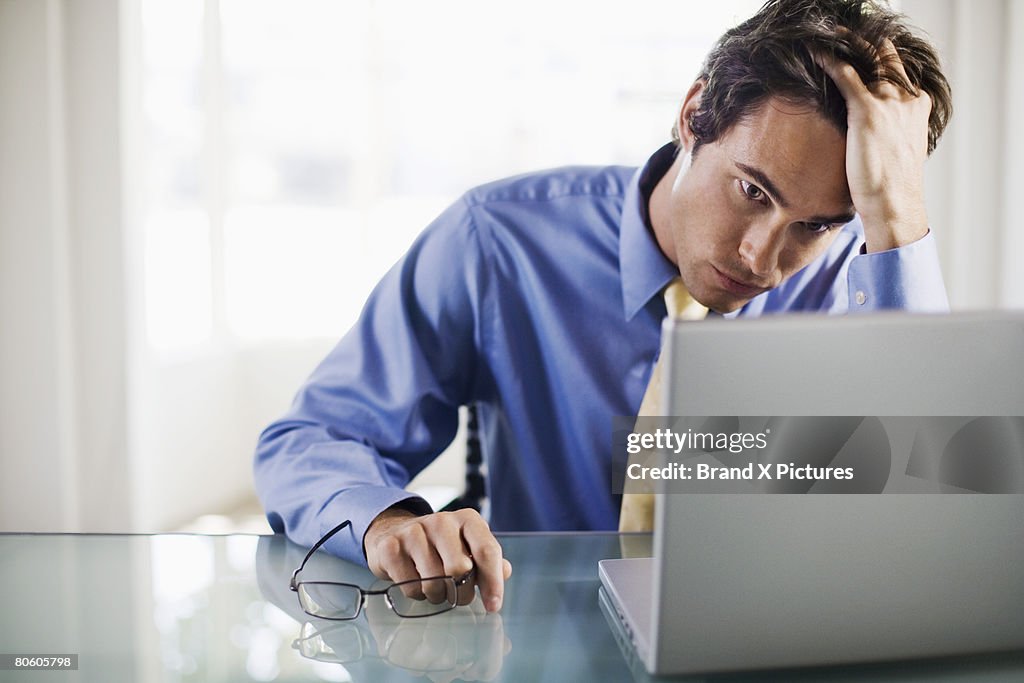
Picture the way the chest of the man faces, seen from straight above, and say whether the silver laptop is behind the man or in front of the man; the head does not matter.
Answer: in front

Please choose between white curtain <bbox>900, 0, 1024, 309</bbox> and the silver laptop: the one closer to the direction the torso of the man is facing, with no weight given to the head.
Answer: the silver laptop

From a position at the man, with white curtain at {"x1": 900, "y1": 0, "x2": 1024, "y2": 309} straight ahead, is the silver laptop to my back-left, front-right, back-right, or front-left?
back-right

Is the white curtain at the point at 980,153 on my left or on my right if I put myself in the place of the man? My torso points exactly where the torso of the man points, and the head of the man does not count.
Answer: on my left

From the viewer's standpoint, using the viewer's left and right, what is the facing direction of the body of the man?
facing the viewer and to the right of the viewer

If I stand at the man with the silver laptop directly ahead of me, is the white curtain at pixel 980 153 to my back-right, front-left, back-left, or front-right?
back-left
